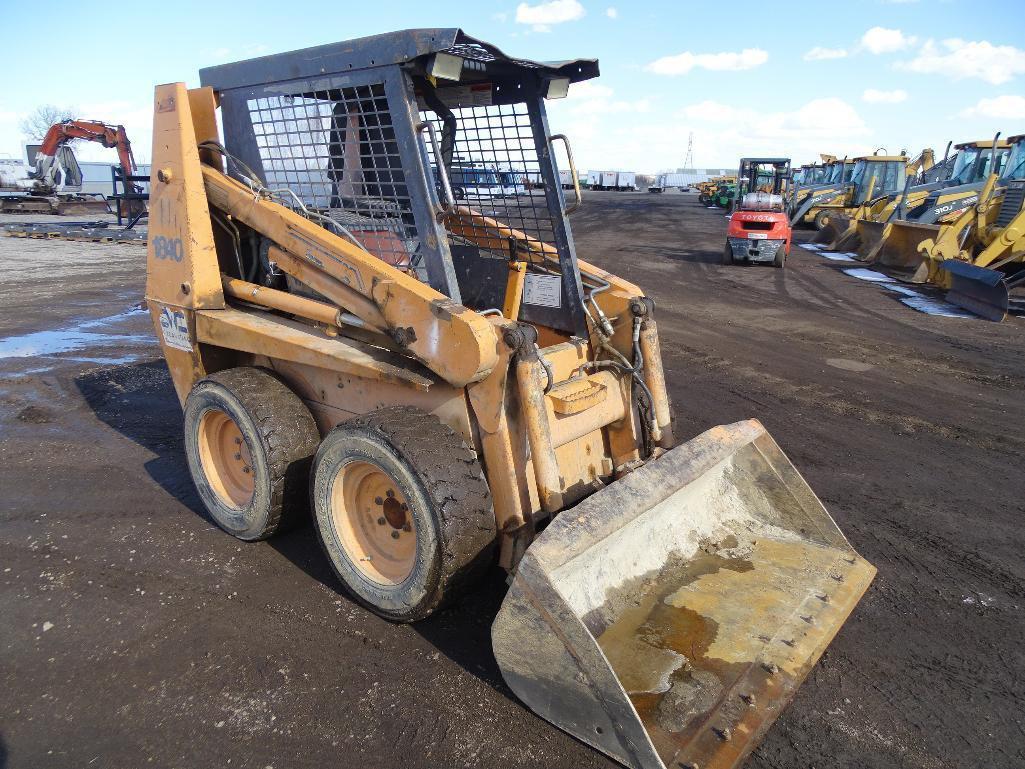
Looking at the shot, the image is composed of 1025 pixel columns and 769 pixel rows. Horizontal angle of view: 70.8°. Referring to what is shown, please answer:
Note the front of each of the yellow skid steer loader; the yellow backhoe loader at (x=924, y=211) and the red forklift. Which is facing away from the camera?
the red forklift

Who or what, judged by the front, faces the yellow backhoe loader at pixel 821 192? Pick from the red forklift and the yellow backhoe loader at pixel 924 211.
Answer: the red forklift

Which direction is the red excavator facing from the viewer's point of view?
to the viewer's right

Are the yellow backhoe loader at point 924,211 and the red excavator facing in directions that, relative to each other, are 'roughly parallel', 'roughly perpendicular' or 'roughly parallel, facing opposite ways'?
roughly parallel, facing opposite ways

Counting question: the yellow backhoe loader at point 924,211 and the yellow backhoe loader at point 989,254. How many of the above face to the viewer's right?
0

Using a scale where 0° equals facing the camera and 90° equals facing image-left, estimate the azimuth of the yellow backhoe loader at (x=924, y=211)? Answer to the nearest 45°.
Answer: approximately 45°

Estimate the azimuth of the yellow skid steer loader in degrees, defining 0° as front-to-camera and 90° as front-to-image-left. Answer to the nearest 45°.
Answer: approximately 315°

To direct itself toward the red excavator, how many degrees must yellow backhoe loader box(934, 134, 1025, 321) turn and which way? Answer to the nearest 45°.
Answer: approximately 45° to its right

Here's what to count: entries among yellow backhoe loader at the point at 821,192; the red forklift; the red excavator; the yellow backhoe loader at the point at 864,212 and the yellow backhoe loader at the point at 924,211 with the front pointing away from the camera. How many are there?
1

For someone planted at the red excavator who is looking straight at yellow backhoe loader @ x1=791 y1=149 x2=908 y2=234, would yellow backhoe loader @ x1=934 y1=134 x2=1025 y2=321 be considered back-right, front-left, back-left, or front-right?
front-right

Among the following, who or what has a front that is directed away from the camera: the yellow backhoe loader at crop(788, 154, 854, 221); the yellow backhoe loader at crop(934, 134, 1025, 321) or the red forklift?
the red forklift

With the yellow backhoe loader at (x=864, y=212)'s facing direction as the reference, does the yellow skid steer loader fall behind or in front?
in front

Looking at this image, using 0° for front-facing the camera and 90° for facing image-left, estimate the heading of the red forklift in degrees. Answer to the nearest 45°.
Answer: approximately 180°

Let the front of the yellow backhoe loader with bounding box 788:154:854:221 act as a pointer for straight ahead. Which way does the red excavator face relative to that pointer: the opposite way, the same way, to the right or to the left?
the opposite way

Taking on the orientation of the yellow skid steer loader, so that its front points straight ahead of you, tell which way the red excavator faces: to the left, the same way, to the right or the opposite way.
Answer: to the left

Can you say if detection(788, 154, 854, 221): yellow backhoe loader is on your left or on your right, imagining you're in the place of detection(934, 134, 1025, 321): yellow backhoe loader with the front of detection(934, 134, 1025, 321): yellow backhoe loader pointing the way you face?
on your right

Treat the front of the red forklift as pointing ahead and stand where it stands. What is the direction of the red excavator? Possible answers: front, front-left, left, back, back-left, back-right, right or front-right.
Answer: left

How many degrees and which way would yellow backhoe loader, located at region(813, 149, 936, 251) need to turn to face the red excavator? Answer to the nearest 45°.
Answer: approximately 45° to its right

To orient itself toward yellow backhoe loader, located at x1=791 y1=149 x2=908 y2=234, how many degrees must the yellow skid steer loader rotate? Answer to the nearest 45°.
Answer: approximately 90° to its left

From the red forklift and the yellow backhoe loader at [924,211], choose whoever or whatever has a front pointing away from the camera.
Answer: the red forklift
